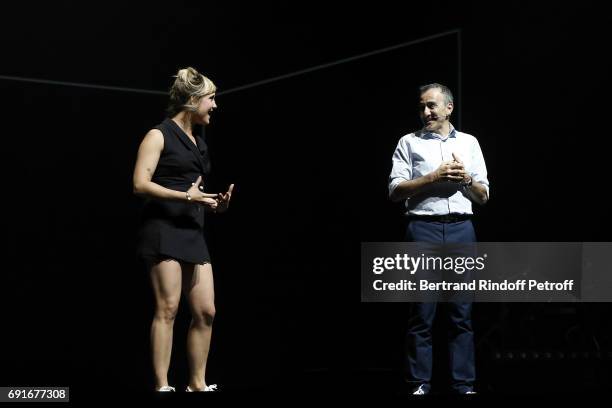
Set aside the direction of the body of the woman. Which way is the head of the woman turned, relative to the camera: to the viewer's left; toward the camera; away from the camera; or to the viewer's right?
to the viewer's right

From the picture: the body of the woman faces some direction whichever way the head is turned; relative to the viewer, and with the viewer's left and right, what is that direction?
facing the viewer and to the right of the viewer

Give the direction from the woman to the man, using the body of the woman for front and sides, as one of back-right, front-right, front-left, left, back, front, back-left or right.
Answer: front-left

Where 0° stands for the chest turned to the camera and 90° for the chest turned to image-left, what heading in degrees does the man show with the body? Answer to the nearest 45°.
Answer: approximately 0°

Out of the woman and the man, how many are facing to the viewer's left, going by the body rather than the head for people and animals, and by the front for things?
0

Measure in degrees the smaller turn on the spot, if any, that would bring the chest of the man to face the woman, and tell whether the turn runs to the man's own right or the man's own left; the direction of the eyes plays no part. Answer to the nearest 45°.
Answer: approximately 90° to the man's own right
